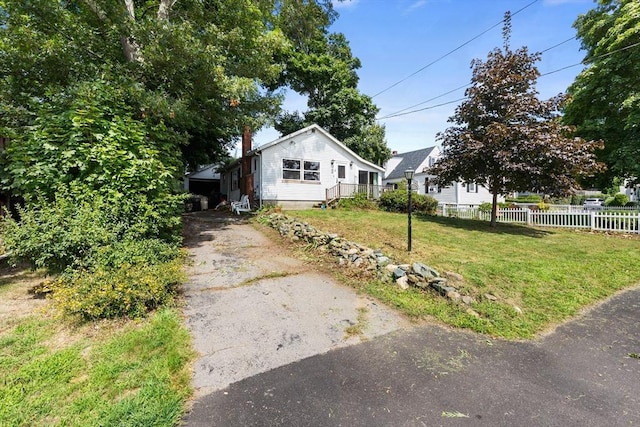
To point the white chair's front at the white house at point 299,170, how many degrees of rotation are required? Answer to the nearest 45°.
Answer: approximately 135° to its left

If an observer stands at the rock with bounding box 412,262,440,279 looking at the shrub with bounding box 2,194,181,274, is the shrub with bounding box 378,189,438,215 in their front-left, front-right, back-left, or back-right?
back-right

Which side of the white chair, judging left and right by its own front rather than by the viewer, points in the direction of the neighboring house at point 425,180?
back

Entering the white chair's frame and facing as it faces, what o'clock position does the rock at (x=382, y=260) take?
The rock is roughly at 10 o'clock from the white chair.

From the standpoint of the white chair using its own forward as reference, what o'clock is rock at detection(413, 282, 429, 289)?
The rock is roughly at 10 o'clock from the white chair.

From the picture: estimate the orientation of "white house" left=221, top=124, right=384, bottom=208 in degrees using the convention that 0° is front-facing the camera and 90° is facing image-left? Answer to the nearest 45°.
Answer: approximately 315°

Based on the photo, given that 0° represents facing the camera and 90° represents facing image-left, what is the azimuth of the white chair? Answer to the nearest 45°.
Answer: approximately 45°
